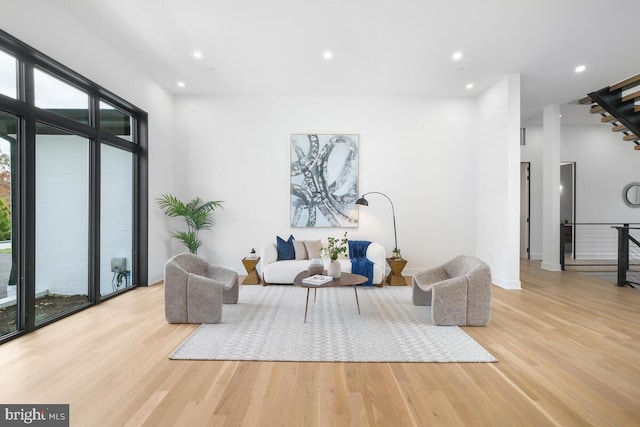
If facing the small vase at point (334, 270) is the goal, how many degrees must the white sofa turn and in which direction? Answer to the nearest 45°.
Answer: approximately 45° to its left

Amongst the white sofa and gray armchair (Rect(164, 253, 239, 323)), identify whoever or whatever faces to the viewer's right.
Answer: the gray armchair

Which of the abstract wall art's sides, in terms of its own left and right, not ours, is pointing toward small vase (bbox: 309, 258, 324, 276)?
front

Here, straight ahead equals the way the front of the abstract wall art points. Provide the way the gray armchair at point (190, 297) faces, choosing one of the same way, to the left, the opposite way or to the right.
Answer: to the left

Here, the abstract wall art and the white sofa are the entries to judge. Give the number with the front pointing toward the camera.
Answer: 2

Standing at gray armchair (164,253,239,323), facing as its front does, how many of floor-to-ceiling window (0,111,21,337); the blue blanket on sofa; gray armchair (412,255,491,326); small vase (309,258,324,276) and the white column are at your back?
1

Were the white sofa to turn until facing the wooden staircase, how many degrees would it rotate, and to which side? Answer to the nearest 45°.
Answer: approximately 90° to its left

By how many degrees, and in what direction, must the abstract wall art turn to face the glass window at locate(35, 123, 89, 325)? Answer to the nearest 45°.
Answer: approximately 45° to its right

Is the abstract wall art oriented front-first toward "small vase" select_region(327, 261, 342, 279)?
yes

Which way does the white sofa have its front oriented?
toward the camera

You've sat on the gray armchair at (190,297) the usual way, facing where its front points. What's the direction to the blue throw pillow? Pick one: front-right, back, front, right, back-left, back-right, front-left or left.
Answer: front-left

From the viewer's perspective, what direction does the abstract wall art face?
toward the camera

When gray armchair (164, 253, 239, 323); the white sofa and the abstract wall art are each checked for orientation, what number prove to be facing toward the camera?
2

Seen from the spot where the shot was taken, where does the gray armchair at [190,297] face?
facing to the right of the viewer

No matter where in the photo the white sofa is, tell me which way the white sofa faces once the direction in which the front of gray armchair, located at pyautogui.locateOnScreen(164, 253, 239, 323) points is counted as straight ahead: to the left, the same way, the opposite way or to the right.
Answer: to the right

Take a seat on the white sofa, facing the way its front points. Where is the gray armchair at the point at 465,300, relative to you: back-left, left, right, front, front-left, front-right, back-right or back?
front-left
